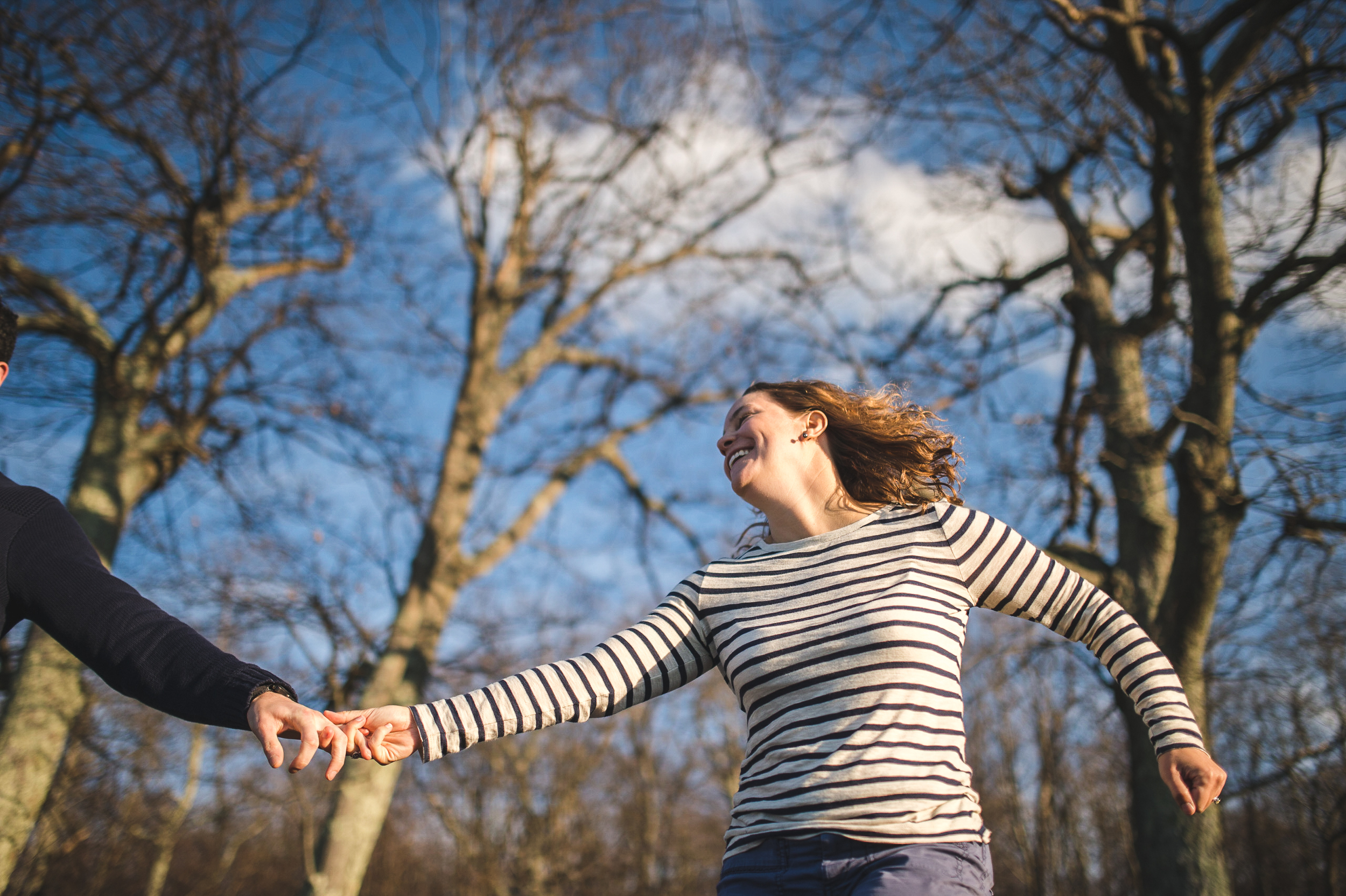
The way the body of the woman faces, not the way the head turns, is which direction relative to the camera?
toward the camera

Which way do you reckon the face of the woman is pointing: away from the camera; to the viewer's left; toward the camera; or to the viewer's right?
to the viewer's left
